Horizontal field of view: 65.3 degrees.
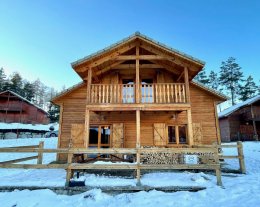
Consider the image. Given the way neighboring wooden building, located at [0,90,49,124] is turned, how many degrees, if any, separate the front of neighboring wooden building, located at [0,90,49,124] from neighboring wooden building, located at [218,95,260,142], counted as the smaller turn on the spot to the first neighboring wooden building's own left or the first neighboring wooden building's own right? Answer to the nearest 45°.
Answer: approximately 45° to the first neighboring wooden building's own left

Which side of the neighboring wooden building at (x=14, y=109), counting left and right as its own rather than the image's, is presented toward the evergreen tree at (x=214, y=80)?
left

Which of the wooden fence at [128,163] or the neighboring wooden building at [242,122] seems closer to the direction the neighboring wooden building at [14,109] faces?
the wooden fence

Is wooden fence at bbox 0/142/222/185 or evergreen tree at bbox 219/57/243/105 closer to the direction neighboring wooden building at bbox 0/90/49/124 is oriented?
the wooden fence

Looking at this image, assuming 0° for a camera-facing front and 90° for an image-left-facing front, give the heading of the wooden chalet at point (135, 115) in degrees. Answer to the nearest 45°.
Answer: approximately 0°

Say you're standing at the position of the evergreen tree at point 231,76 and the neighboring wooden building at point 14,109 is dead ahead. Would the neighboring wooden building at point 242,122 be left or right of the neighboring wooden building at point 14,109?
left

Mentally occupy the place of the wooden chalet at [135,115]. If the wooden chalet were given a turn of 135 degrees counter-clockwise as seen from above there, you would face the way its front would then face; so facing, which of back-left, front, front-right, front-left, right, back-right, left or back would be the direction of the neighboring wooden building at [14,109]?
left

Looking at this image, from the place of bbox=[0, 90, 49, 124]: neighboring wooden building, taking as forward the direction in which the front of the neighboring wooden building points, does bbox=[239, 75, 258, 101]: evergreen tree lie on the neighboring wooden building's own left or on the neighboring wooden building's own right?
on the neighboring wooden building's own left

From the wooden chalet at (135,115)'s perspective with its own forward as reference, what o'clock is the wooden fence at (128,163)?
The wooden fence is roughly at 12 o'clock from the wooden chalet.

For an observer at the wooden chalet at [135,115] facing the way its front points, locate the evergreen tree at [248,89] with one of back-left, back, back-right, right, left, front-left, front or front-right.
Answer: back-left
